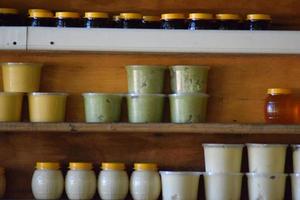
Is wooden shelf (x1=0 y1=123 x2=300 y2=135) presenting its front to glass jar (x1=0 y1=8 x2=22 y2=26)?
no

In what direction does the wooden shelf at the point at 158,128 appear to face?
toward the camera
